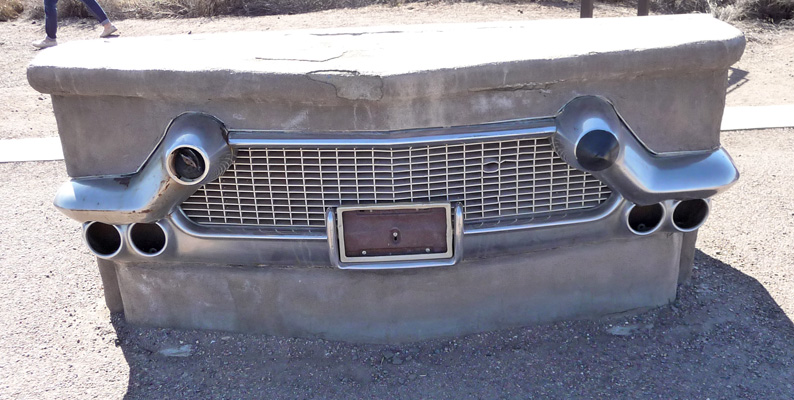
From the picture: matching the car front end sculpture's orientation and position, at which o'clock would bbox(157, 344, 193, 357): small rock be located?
The small rock is roughly at 3 o'clock from the car front end sculpture.

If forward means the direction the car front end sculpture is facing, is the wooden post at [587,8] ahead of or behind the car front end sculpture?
behind

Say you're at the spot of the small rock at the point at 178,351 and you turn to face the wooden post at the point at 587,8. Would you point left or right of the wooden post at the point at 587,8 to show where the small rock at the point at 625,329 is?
right

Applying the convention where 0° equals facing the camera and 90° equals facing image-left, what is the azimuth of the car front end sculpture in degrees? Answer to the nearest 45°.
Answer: approximately 0°

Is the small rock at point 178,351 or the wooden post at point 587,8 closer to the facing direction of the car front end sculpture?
the small rock

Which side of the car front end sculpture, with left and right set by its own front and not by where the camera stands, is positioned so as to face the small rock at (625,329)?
left
